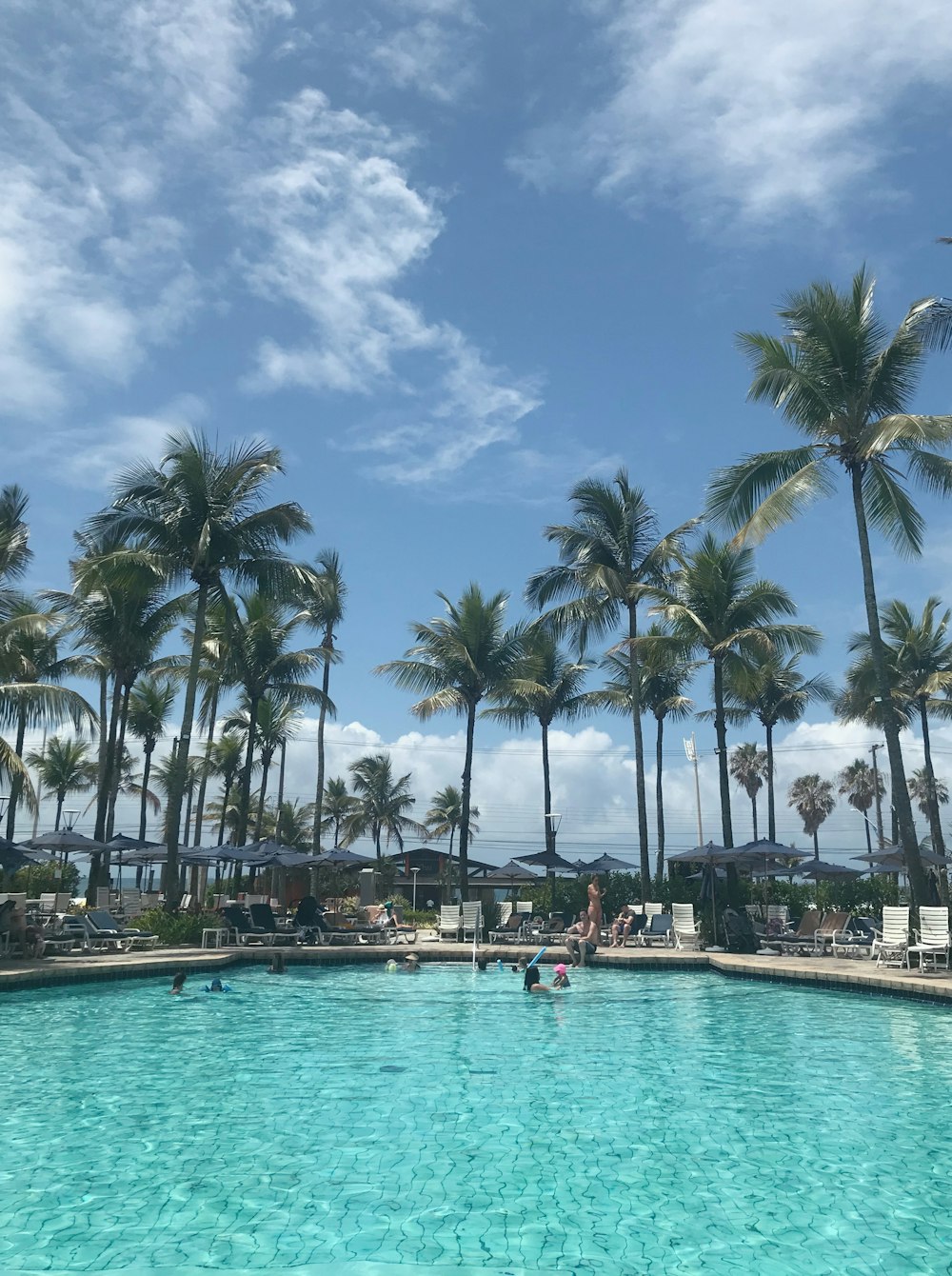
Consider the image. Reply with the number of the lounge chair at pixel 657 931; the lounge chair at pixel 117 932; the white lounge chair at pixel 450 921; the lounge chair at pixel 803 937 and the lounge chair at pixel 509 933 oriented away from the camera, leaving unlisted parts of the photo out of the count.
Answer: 0

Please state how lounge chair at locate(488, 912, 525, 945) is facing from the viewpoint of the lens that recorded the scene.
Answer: facing the viewer and to the left of the viewer

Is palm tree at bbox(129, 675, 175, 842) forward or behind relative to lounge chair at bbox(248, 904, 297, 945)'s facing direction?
behind

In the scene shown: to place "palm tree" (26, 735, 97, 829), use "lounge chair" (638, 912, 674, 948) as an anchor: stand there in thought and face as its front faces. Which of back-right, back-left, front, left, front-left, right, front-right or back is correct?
right

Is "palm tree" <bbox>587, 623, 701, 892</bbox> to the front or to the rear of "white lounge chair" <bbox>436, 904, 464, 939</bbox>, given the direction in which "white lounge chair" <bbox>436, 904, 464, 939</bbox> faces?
to the rear

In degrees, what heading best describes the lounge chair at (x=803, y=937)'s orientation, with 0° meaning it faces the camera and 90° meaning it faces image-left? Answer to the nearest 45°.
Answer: approximately 45°

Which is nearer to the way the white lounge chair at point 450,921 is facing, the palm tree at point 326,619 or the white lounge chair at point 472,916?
the white lounge chair

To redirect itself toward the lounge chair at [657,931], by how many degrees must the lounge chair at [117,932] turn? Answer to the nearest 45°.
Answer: approximately 45° to its left

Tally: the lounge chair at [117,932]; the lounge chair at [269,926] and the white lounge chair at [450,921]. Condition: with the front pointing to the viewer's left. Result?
0

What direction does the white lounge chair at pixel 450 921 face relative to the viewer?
toward the camera

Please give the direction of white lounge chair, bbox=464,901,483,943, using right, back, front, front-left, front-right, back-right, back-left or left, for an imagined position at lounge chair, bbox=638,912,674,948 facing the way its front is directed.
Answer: front-right

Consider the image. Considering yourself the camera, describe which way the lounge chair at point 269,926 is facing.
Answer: facing the viewer and to the right of the viewer

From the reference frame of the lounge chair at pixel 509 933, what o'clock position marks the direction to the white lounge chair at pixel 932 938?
The white lounge chair is roughly at 9 o'clock from the lounge chair.

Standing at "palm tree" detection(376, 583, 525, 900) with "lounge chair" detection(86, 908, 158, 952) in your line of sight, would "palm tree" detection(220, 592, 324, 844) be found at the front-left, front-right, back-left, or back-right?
front-right

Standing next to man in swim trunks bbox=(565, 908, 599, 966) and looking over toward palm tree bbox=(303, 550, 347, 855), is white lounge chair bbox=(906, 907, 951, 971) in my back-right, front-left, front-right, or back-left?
back-right
